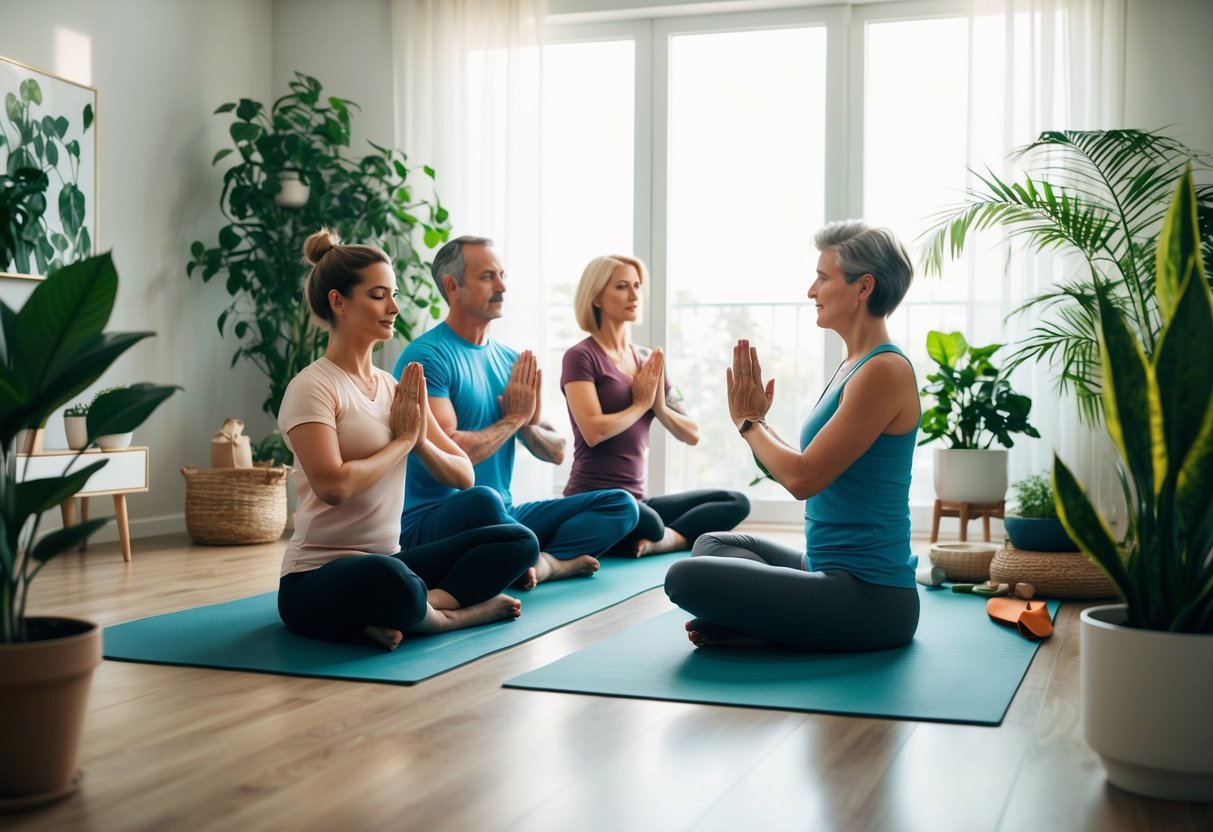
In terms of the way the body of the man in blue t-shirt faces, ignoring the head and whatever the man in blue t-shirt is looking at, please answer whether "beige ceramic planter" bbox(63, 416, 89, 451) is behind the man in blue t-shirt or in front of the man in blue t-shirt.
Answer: behind

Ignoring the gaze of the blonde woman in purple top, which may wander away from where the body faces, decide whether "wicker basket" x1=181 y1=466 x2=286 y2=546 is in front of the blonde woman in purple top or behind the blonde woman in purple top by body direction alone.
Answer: behind

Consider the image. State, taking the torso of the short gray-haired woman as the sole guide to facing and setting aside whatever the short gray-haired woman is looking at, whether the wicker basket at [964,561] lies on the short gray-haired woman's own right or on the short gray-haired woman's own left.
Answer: on the short gray-haired woman's own right

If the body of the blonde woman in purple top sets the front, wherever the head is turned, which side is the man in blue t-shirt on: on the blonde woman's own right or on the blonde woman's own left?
on the blonde woman's own right

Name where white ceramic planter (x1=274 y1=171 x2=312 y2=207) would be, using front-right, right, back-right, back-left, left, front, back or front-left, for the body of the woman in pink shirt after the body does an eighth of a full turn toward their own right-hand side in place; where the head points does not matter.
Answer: back

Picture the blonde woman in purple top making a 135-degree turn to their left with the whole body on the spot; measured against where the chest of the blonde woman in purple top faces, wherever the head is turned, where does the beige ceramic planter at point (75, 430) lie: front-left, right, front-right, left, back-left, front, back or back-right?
left

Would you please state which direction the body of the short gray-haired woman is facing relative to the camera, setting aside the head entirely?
to the viewer's left

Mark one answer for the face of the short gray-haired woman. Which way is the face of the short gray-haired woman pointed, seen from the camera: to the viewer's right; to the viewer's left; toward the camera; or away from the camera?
to the viewer's left

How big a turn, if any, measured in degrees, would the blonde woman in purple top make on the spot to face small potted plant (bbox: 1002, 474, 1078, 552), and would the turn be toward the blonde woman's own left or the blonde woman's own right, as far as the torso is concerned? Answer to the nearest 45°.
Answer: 0° — they already face it

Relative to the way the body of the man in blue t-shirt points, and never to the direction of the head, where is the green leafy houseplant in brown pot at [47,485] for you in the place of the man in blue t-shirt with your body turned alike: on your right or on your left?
on your right

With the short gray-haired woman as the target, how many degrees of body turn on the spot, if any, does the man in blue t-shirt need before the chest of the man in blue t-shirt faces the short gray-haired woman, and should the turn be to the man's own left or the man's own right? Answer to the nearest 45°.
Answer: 0° — they already face them

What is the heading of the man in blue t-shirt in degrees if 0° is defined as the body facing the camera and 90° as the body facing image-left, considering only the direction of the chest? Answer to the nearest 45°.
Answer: approximately 315°

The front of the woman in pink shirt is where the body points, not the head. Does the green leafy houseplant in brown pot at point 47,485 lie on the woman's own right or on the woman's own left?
on the woman's own right

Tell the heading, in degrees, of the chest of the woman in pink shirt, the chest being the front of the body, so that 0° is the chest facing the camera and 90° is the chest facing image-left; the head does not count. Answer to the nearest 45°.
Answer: approximately 315°

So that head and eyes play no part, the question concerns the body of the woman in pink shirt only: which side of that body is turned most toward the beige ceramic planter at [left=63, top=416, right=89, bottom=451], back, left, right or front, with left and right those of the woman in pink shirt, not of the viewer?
back

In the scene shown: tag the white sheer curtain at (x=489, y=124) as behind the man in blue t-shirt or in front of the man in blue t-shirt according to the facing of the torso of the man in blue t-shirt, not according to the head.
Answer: behind

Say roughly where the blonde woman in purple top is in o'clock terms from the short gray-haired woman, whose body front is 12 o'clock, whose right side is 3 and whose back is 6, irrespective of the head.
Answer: The blonde woman in purple top is roughly at 2 o'clock from the short gray-haired woman.

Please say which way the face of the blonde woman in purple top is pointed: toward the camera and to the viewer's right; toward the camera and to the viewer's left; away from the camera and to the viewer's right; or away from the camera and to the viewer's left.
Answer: toward the camera and to the viewer's right
